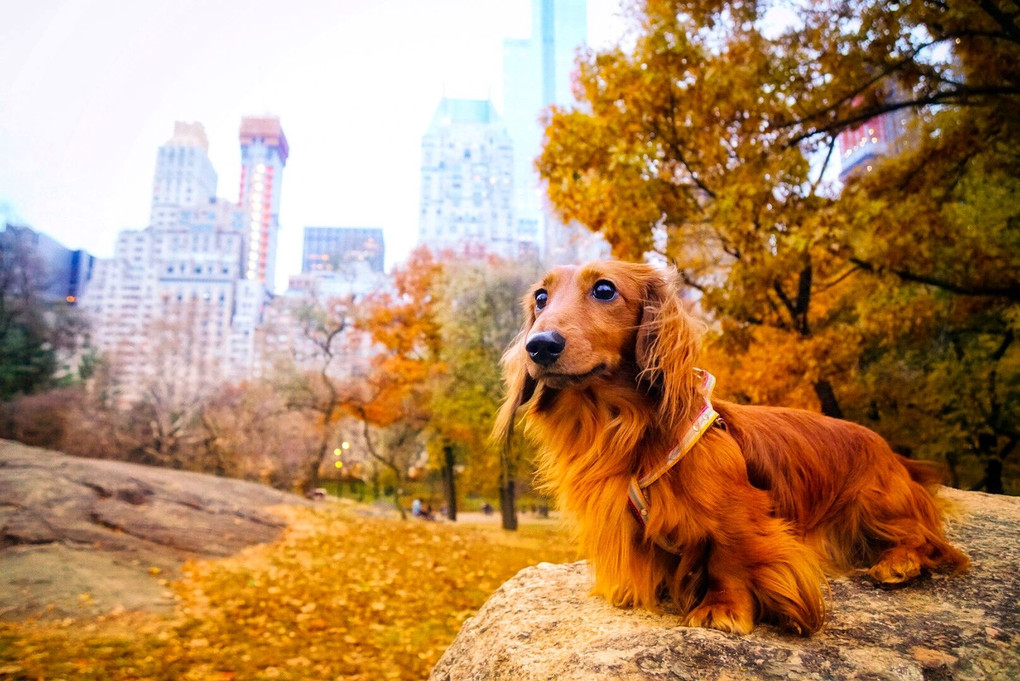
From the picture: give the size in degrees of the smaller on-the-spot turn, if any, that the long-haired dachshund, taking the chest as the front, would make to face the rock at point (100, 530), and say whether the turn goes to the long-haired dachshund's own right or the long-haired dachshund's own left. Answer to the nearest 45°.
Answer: approximately 45° to the long-haired dachshund's own right

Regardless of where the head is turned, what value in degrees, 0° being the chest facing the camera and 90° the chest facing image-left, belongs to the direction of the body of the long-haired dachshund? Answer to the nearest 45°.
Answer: approximately 45°

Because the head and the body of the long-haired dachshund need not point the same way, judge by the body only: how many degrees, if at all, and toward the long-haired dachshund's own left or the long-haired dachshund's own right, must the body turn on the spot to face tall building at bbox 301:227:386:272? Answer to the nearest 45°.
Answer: approximately 90° to the long-haired dachshund's own right

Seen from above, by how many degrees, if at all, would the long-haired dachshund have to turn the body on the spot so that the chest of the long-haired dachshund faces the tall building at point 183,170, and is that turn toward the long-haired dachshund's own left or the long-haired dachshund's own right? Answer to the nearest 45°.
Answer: approximately 90° to the long-haired dachshund's own right

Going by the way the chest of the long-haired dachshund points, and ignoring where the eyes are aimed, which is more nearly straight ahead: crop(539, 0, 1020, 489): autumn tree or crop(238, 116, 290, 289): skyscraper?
the skyscraper

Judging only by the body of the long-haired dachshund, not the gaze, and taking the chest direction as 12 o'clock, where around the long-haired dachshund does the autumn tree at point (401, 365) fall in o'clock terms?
The autumn tree is roughly at 3 o'clock from the long-haired dachshund.

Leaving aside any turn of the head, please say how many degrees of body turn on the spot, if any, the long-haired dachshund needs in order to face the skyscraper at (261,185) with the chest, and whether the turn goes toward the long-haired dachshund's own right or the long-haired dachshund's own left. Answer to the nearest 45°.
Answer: approximately 90° to the long-haired dachshund's own right

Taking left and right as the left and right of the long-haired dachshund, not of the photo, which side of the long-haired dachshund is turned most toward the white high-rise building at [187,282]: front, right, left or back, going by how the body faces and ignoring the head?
right
